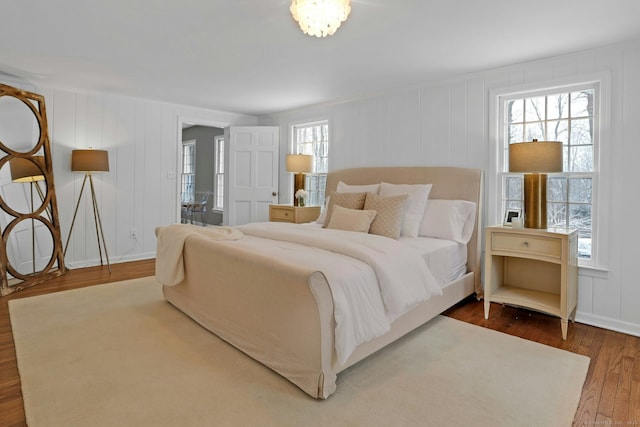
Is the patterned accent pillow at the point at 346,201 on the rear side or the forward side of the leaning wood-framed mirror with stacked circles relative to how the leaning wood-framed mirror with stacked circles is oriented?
on the forward side

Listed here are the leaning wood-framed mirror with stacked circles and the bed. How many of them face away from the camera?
0

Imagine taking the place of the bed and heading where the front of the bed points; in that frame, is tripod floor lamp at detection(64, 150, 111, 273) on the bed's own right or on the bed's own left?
on the bed's own right

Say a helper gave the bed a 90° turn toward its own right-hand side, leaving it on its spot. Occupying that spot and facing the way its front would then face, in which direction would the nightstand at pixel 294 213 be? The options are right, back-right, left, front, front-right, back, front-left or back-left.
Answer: front-right

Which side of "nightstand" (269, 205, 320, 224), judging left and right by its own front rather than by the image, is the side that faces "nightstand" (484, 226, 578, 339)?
left

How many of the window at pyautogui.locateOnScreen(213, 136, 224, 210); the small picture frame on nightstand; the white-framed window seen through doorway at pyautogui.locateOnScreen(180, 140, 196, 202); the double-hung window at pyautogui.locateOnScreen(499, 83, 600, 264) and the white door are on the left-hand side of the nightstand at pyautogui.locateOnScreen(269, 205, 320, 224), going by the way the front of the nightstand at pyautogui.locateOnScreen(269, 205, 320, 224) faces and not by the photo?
2

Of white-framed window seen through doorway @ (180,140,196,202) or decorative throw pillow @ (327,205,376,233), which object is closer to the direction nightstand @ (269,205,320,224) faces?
the decorative throw pillow

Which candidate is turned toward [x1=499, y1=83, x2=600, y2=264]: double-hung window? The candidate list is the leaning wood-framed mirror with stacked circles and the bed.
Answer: the leaning wood-framed mirror with stacked circles

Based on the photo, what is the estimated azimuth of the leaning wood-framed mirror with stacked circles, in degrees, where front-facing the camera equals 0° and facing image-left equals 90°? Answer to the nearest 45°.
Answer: approximately 315°

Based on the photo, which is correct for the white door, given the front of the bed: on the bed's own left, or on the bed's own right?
on the bed's own right

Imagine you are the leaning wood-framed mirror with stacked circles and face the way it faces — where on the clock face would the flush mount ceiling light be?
The flush mount ceiling light is roughly at 1 o'clock from the leaning wood-framed mirror with stacked circles.

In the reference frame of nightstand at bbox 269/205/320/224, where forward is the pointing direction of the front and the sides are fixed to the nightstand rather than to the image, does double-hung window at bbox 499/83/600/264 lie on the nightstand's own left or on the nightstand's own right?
on the nightstand's own left
